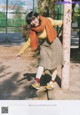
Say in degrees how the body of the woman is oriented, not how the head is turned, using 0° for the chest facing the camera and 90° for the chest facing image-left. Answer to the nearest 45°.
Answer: approximately 45°
